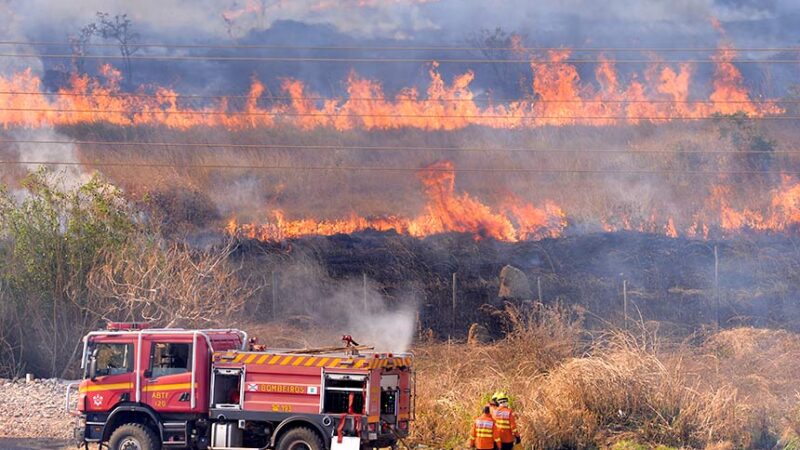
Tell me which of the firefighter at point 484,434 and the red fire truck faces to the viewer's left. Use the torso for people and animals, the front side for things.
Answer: the red fire truck

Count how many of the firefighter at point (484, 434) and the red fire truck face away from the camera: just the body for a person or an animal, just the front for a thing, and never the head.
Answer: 1

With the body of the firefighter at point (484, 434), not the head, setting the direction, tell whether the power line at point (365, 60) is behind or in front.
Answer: in front

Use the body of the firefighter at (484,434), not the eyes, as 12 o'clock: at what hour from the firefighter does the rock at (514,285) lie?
The rock is roughly at 12 o'clock from the firefighter.

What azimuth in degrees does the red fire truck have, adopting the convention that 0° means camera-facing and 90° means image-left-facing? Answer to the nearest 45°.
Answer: approximately 90°

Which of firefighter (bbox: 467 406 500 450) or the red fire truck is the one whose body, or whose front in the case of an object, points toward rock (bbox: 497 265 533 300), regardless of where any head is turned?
the firefighter

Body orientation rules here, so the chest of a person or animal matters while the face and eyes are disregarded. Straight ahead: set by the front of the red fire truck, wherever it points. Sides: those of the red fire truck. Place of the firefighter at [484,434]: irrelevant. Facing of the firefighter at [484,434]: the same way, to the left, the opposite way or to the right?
to the right

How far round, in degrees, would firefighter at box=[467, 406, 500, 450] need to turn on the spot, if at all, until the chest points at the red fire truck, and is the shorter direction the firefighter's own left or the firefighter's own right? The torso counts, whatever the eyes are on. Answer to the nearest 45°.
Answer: approximately 90° to the firefighter's own left

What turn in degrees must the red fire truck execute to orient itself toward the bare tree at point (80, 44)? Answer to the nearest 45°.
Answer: approximately 90° to its right

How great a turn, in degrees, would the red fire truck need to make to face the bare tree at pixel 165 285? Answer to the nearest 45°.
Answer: approximately 90° to its right

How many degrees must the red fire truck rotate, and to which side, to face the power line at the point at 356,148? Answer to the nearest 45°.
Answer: approximately 90° to its right

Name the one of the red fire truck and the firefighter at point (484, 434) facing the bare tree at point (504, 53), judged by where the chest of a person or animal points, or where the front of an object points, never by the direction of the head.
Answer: the firefighter

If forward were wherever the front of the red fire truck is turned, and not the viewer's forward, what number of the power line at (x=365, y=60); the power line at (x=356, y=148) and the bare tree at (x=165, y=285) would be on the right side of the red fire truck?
3

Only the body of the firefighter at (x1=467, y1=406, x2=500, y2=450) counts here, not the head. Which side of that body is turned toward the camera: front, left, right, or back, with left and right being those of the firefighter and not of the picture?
back

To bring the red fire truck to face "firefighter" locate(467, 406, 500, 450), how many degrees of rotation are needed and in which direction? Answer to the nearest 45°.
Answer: approximately 135° to its left
